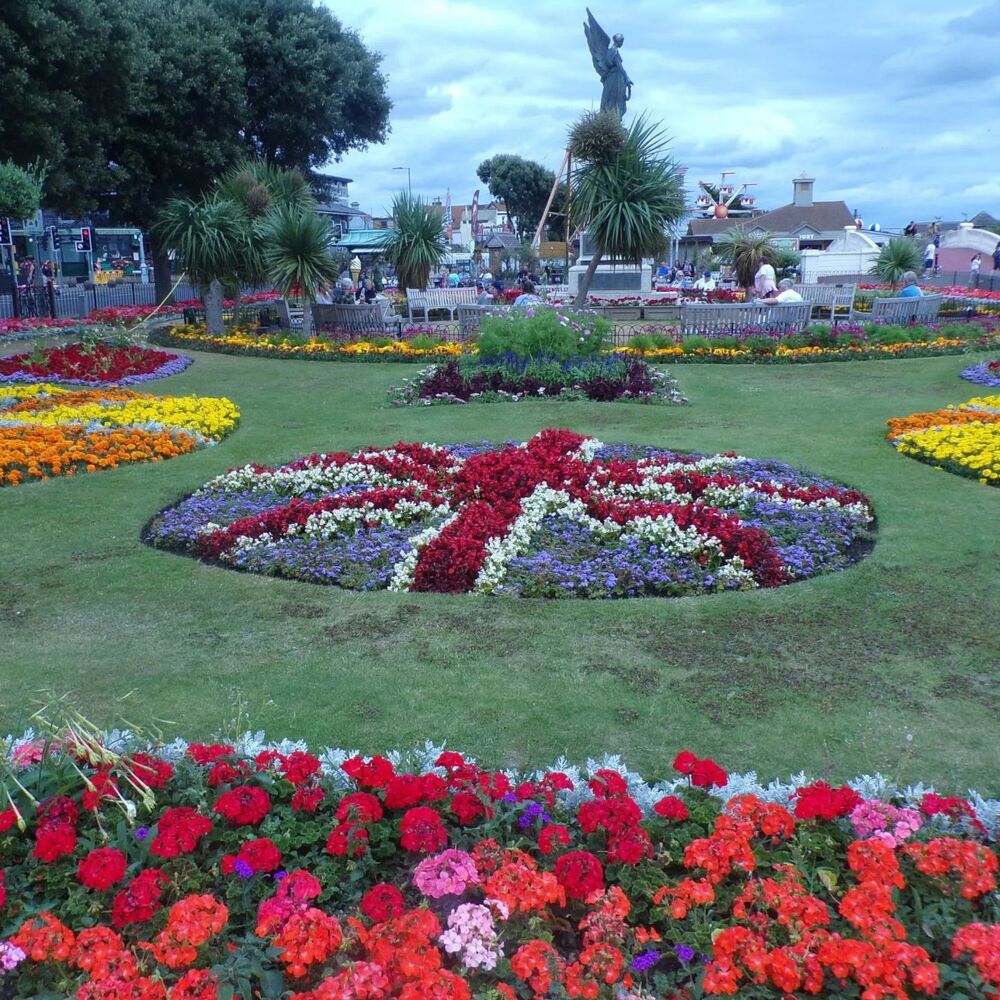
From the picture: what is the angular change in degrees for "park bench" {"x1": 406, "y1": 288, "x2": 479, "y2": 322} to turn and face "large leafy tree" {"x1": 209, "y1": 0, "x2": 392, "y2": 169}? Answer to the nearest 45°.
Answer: approximately 135° to its right

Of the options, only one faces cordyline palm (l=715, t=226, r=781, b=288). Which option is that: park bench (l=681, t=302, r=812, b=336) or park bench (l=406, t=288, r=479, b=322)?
park bench (l=681, t=302, r=812, b=336)

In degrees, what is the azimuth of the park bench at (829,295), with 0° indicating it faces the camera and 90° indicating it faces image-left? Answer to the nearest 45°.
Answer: approximately 45°

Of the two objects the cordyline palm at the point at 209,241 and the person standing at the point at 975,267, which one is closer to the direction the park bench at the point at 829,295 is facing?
the cordyline palm

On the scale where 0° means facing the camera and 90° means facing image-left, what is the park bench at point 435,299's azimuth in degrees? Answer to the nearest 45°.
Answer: approximately 0°
